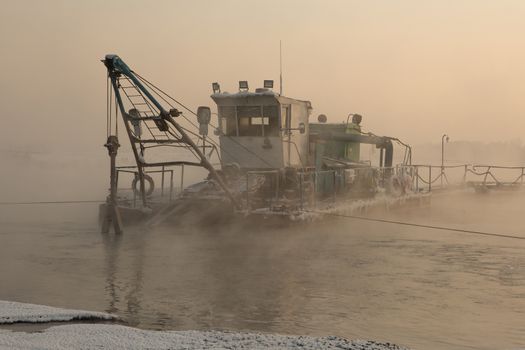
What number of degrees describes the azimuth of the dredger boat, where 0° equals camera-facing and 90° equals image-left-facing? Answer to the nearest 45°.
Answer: approximately 45°

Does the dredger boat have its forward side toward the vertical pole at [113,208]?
yes
